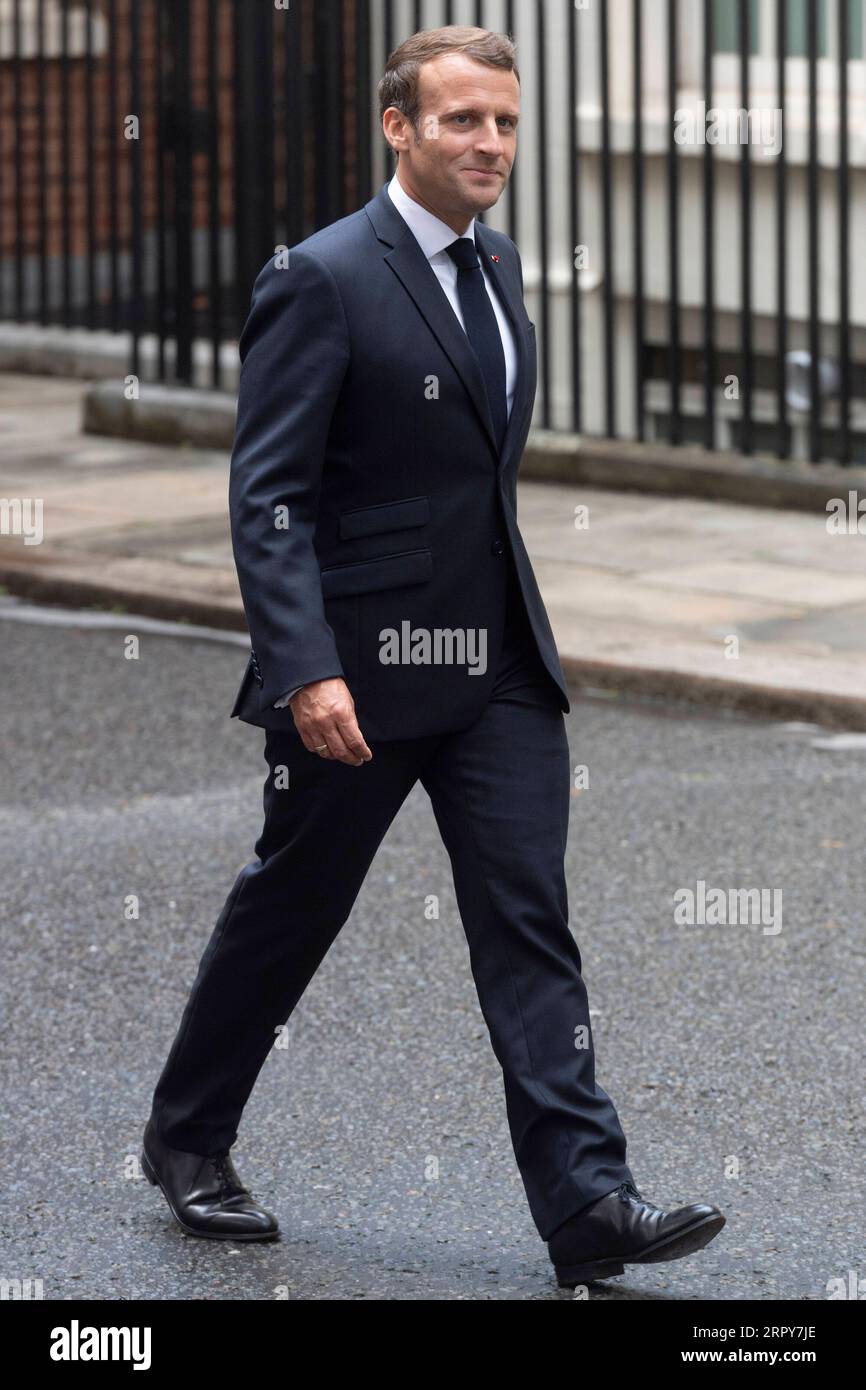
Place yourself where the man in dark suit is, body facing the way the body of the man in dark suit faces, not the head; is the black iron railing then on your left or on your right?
on your left

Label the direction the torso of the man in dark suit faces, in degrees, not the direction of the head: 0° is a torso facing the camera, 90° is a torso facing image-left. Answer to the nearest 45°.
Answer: approximately 315°
